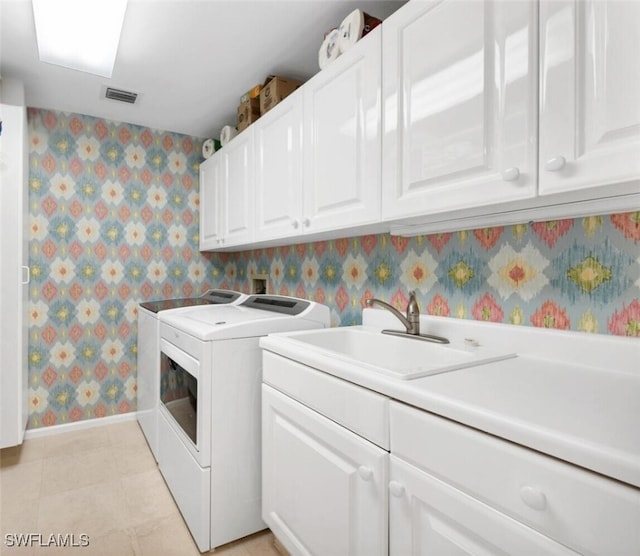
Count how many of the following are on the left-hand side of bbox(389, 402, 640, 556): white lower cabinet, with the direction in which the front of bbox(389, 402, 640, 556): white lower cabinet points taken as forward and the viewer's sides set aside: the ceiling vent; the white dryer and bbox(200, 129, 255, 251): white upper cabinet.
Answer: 0

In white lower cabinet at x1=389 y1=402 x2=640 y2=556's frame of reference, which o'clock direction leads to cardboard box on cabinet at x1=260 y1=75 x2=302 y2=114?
The cardboard box on cabinet is roughly at 3 o'clock from the white lower cabinet.

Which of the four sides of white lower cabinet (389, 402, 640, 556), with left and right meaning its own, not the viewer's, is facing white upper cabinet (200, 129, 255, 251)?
right

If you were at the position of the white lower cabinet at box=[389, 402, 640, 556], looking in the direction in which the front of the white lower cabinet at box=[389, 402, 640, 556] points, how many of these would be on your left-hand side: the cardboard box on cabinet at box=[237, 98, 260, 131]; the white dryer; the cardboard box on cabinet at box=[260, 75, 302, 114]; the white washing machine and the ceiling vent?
0

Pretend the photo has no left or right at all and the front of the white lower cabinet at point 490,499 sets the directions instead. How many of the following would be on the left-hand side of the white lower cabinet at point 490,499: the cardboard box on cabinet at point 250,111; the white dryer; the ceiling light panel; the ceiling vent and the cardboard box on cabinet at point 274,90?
0

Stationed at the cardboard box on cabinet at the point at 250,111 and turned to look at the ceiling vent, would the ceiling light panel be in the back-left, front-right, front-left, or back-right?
front-left

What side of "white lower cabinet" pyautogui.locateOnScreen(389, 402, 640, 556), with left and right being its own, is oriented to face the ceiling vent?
right

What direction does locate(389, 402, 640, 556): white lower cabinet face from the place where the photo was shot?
facing the viewer and to the left of the viewer

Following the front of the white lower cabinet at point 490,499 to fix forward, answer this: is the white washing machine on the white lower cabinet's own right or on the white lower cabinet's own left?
on the white lower cabinet's own right

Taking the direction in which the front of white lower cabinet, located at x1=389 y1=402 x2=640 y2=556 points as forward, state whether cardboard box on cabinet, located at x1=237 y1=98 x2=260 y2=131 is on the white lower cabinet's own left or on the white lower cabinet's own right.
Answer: on the white lower cabinet's own right

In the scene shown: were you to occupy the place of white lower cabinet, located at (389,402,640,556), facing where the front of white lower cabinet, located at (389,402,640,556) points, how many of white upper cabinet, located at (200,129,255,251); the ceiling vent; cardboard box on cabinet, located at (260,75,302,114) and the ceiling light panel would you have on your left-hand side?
0

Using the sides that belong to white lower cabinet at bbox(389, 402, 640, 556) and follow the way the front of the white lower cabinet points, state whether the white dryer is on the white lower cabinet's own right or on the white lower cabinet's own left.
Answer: on the white lower cabinet's own right
